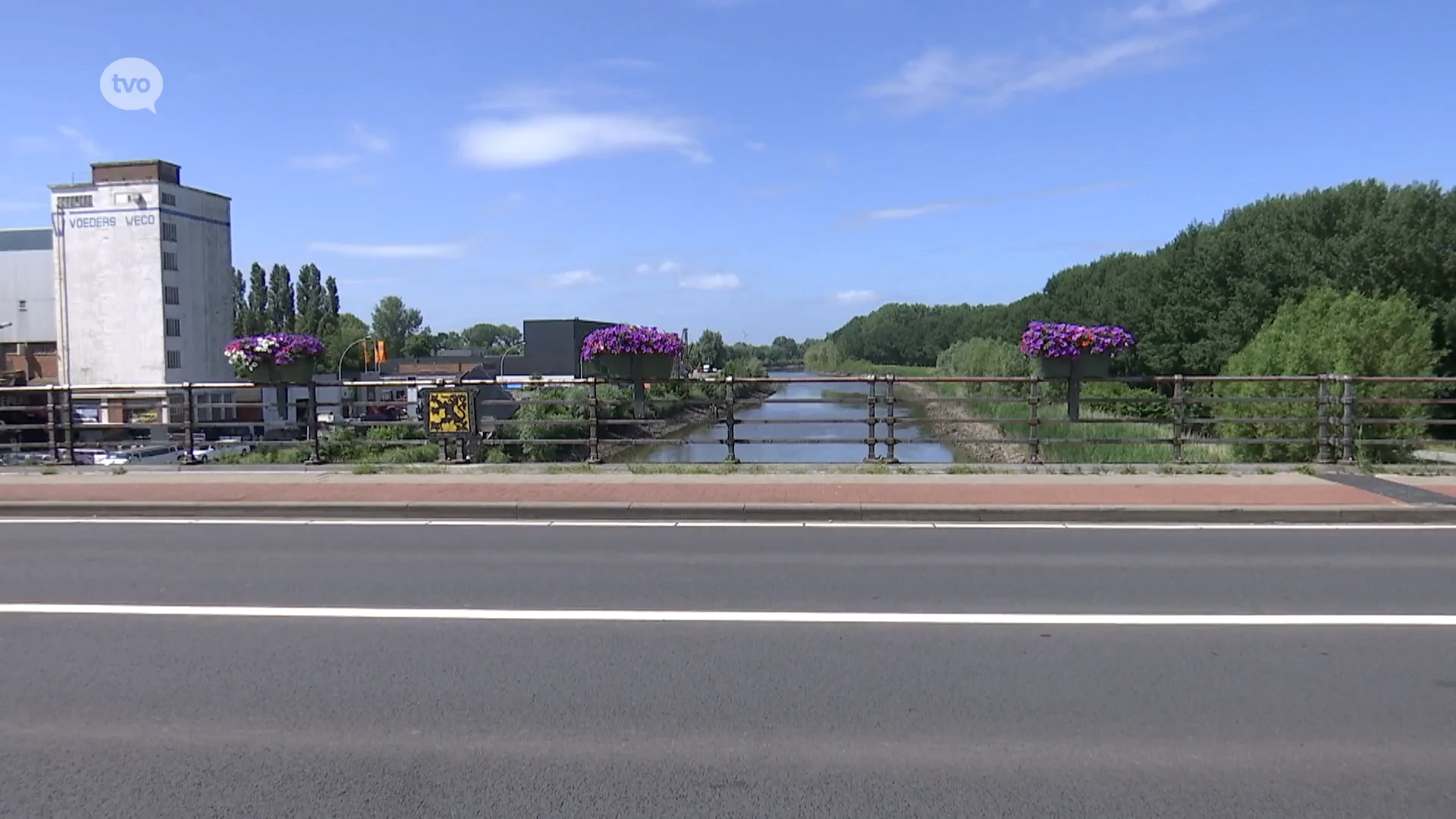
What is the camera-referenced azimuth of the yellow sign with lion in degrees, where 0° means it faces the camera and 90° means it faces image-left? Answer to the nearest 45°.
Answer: approximately 0°

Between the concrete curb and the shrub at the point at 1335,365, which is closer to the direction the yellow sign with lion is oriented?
the concrete curb

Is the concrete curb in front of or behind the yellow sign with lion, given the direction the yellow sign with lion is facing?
in front

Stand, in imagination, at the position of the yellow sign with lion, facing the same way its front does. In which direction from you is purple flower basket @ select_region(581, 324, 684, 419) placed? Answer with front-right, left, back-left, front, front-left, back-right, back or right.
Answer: left

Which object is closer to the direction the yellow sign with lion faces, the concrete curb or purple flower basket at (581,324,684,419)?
the concrete curb

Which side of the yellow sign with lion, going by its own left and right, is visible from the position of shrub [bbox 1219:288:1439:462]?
left

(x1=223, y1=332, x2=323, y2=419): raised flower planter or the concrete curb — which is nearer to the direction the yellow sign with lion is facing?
the concrete curb

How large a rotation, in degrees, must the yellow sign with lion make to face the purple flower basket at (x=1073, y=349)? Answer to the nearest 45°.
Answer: approximately 90° to its left

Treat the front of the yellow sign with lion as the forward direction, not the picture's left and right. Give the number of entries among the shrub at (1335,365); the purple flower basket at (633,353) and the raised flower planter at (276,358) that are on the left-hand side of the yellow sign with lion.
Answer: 2

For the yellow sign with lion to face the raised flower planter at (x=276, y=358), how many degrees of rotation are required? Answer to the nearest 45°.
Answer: approximately 135° to its right
